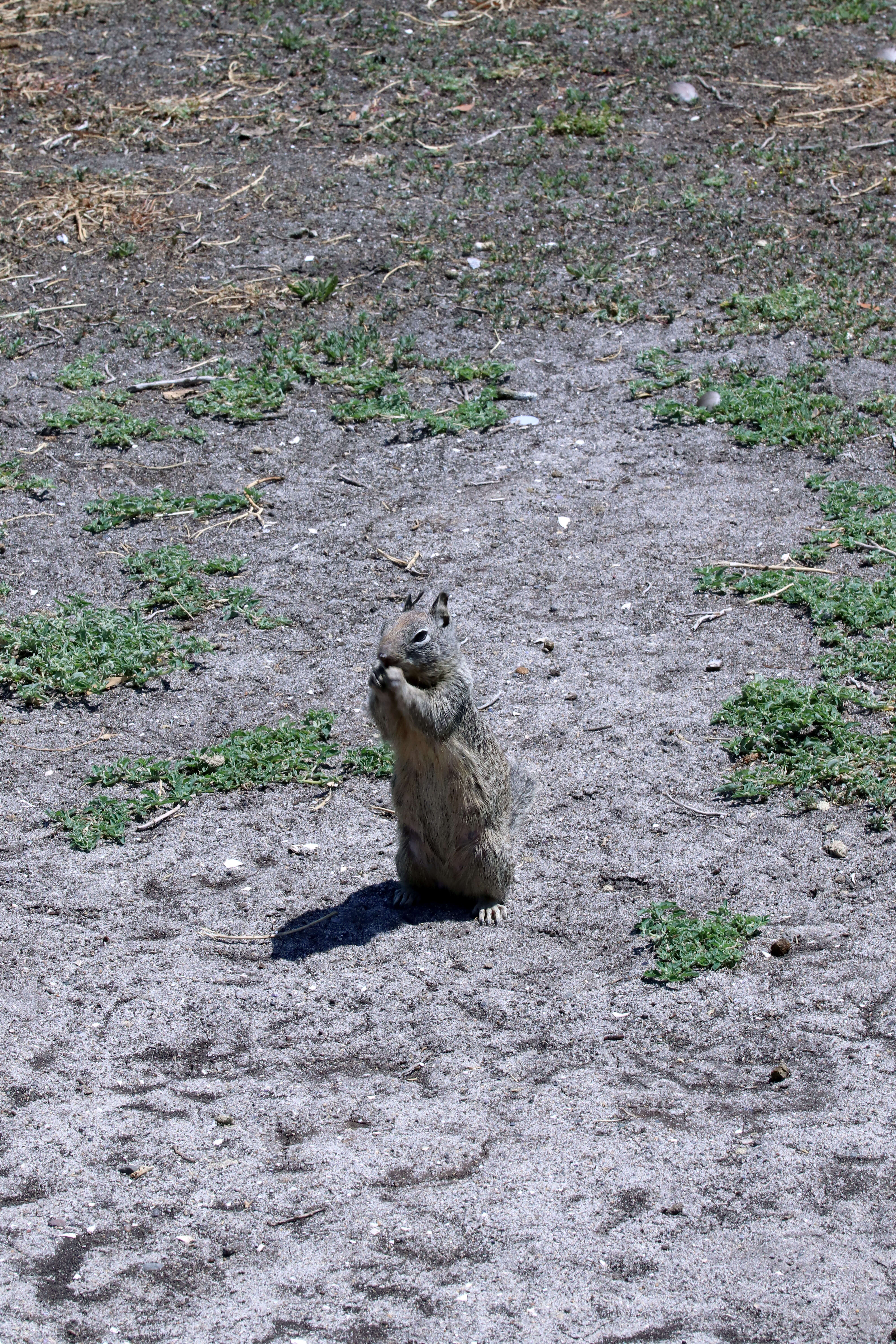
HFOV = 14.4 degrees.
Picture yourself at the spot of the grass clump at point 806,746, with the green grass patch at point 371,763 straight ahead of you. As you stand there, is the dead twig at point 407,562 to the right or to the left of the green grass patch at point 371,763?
right

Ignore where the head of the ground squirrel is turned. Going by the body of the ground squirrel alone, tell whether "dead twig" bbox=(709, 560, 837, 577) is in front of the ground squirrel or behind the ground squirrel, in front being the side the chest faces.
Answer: behind

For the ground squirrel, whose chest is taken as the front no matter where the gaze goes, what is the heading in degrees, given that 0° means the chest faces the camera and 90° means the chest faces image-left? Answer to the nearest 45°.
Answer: approximately 45°

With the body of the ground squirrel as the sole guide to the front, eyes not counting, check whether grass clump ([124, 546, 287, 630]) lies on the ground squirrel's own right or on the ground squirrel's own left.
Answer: on the ground squirrel's own right

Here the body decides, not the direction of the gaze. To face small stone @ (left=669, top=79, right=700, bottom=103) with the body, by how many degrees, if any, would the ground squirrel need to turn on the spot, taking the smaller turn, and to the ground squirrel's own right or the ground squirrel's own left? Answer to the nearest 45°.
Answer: approximately 135° to the ground squirrel's own right

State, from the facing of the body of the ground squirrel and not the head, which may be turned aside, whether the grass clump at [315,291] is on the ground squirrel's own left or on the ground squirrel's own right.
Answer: on the ground squirrel's own right
